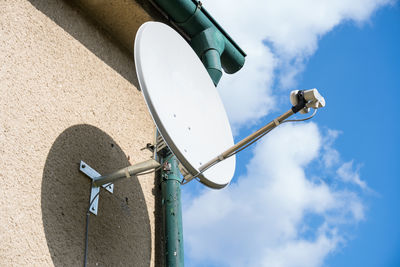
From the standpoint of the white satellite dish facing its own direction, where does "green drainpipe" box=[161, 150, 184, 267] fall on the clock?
The green drainpipe is roughly at 7 o'clock from the white satellite dish.

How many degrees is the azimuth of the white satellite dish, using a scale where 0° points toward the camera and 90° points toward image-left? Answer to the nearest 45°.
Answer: approximately 315°
